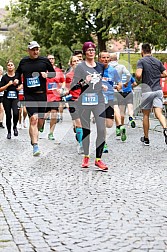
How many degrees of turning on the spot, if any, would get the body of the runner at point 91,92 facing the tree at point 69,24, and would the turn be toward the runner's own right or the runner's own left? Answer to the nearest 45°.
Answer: approximately 180°

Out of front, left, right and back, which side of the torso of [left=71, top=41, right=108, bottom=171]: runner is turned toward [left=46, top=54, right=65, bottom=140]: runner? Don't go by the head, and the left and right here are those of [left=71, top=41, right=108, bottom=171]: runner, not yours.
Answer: back

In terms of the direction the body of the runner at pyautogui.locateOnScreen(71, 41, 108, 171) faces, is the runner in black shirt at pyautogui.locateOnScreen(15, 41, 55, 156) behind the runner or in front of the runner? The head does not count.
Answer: behind

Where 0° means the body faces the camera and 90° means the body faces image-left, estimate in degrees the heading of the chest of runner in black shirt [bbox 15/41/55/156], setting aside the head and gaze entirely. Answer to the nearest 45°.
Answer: approximately 0°

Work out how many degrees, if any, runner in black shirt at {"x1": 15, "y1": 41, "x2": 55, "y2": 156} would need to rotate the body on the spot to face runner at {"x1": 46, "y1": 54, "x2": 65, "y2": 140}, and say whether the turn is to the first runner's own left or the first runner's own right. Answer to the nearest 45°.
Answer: approximately 180°

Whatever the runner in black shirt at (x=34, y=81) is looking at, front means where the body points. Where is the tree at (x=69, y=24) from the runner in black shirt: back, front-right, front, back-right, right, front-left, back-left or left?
back

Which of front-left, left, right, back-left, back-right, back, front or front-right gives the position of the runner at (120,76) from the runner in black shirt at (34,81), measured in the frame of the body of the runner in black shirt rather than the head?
back-left

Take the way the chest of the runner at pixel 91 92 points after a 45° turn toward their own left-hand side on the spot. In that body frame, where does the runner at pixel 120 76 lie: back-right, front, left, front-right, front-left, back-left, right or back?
back-left

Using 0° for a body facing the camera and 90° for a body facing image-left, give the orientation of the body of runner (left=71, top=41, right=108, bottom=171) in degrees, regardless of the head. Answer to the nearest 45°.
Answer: approximately 0°

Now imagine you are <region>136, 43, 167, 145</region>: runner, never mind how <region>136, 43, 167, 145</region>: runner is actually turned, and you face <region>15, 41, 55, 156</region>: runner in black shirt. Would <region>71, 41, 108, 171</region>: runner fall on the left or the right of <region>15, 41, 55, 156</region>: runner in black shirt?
left

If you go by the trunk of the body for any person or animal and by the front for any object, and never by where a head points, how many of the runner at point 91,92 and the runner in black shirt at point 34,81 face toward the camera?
2
